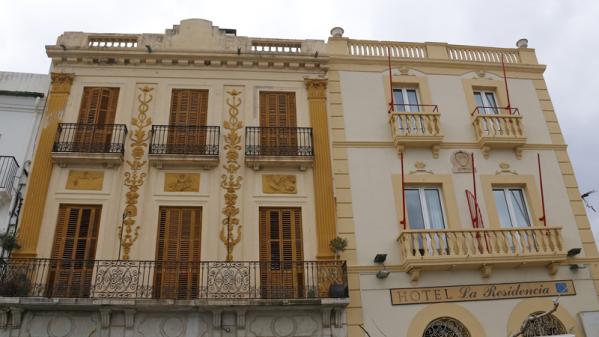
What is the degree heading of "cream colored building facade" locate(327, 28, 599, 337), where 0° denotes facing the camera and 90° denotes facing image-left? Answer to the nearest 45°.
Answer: approximately 0°

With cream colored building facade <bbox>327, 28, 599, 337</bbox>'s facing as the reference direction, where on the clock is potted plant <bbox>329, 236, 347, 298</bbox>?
The potted plant is roughly at 2 o'clock from the cream colored building facade.

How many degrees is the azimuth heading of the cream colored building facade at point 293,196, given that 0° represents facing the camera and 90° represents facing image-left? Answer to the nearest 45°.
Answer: approximately 0°
